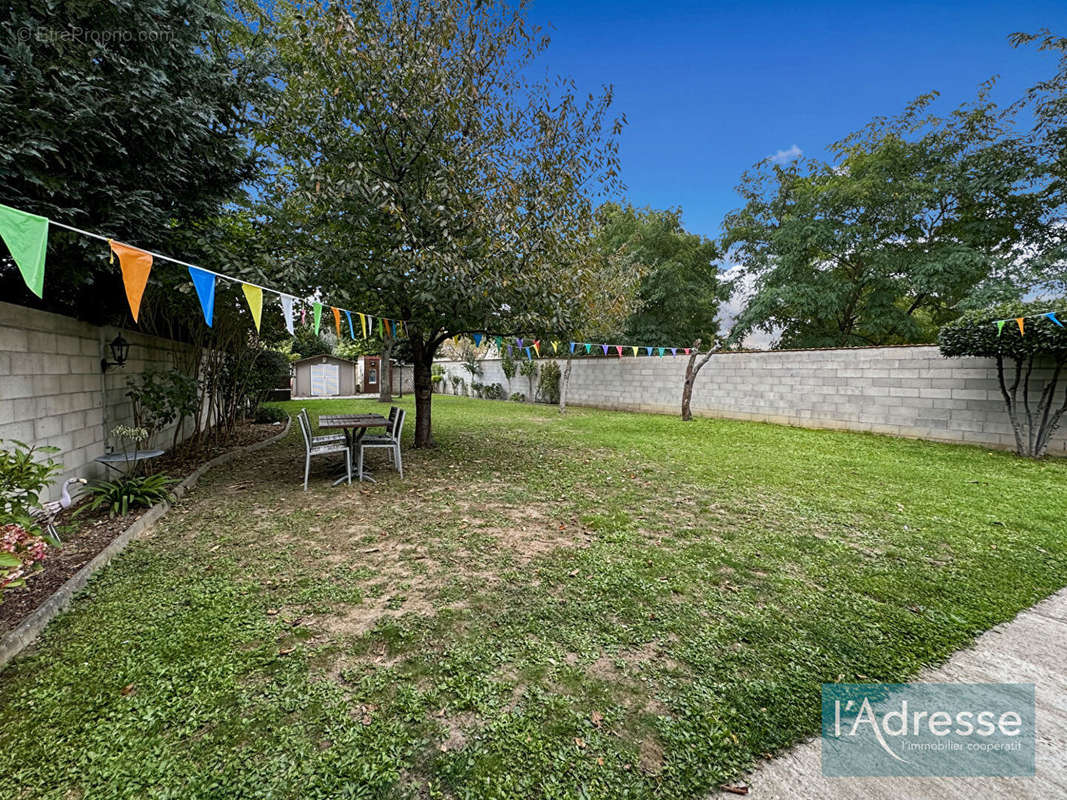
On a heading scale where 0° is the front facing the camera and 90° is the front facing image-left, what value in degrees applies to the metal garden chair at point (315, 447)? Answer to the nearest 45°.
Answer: approximately 270°

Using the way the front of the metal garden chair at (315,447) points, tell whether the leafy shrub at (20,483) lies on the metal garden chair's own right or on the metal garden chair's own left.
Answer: on the metal garden chair's own right

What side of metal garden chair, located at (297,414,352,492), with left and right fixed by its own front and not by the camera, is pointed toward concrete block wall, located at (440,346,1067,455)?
front

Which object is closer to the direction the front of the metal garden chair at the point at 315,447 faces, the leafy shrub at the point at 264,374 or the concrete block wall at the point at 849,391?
the concrete block wall

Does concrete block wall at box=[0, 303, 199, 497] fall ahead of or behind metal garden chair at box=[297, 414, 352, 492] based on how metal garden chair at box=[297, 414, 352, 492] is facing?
behind

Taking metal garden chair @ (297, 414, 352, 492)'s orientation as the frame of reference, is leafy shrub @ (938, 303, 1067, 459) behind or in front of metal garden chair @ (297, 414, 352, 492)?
in front

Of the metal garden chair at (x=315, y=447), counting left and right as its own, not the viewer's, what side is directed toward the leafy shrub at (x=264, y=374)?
left

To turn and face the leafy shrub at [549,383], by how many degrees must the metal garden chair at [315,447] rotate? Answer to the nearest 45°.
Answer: approximately 45° to its left

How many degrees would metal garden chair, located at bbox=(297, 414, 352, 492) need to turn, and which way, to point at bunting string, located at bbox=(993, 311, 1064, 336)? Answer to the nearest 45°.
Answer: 0° — it already faces it
